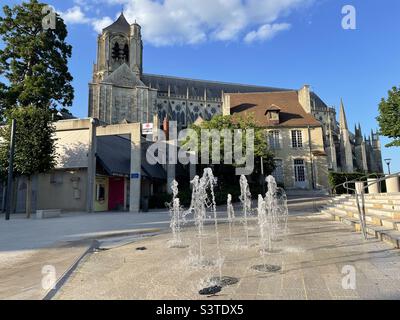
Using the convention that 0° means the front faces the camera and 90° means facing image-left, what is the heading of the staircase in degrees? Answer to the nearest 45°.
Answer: approximately 45°

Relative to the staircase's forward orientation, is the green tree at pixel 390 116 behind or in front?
behind

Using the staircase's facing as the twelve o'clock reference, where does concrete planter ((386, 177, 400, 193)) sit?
The concrete planter is roughly at 5 o'clock from the staircase.

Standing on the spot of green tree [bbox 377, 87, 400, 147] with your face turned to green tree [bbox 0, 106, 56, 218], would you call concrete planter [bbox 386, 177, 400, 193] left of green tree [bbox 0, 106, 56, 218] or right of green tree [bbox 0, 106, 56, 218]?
left

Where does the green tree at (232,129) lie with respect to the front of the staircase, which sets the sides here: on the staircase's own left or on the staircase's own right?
on the staircase's own right

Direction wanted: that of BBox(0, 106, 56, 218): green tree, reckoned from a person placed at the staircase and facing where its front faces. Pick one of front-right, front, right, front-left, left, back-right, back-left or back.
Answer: front-right

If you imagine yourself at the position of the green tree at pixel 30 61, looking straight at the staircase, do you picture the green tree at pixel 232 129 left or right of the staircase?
left

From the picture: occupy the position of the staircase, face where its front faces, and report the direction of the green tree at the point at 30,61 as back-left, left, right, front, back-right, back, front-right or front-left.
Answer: front-right

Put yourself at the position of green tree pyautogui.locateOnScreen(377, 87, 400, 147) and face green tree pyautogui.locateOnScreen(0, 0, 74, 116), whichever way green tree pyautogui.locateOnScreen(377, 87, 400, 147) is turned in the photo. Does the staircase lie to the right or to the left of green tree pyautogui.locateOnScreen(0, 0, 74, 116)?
left
